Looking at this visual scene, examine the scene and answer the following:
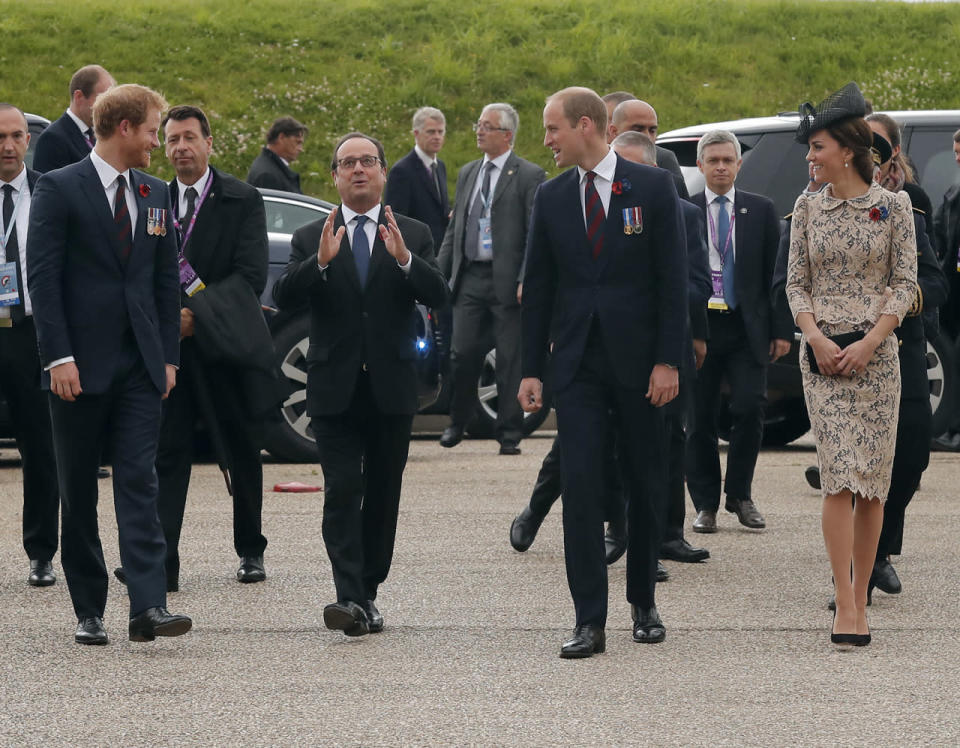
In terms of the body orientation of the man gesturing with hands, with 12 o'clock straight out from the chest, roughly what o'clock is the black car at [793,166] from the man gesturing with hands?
The black car is roughly at 7 o'clock from the man gesturing with hands.

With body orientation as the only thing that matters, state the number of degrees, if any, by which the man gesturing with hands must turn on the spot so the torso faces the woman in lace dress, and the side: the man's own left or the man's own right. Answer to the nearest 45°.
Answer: approximately 90° to the man's own left

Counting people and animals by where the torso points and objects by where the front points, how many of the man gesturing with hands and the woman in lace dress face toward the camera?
2

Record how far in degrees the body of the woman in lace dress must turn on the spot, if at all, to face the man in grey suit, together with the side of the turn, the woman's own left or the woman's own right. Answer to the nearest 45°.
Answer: approximately 135° to the woman's own right

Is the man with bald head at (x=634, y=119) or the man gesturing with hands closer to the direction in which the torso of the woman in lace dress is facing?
the man gesturing with hands

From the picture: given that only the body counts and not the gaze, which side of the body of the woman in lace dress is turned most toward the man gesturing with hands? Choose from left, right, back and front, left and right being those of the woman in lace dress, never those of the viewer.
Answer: right

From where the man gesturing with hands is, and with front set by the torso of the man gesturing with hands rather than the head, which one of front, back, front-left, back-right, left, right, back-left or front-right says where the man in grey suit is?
back

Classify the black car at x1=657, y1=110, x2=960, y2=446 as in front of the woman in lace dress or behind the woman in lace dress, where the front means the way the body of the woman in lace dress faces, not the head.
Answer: behind

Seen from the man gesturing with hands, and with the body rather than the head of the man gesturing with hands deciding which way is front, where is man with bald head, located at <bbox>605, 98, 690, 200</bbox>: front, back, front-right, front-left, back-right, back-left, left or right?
back-left
